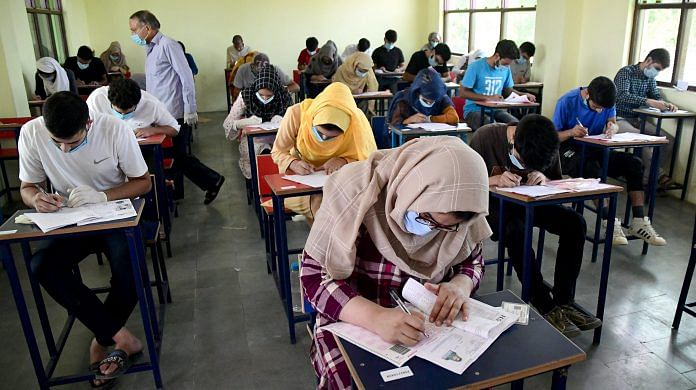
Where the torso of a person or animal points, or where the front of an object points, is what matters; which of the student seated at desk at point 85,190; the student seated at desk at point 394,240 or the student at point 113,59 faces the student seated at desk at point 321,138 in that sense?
the student

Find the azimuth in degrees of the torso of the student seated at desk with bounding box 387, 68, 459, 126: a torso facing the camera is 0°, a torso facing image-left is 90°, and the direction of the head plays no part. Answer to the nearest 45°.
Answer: approximately 0°

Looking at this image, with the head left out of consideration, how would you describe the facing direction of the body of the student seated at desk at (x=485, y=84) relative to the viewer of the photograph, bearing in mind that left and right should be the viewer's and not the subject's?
facing the viewer and to the right of the viewer

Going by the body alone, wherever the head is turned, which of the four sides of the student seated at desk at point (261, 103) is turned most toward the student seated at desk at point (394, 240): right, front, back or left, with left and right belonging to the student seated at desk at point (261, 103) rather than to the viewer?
front

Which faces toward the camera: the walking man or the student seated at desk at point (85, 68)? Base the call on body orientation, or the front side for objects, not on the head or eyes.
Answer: the student seated at desk

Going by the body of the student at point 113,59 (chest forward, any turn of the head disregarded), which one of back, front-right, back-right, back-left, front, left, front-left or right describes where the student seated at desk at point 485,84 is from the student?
front-left

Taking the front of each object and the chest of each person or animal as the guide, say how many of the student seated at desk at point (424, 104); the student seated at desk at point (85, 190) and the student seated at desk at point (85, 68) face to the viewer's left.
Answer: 0

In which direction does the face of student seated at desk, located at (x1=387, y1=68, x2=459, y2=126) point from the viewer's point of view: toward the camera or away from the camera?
toward the camera

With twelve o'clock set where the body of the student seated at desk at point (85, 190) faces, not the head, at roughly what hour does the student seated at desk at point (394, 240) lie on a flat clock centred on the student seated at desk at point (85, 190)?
the student seated at desk at point (394, 240) is roughly at 11 o'clock from the student seated at desk at point (85, 190).

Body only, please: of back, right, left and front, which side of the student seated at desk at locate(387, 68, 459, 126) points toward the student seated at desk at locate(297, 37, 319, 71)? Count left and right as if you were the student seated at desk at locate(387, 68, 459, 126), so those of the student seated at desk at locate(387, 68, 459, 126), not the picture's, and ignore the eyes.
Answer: back

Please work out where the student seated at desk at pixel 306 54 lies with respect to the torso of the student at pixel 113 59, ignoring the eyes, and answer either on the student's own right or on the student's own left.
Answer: on the student's own left

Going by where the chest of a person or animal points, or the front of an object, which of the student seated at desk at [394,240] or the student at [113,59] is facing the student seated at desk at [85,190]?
the student

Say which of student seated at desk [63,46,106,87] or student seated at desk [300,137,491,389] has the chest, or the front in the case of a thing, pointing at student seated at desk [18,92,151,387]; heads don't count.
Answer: student seated at desk [63,46,106,87]

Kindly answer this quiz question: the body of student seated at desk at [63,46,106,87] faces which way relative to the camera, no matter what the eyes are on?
toward the camera

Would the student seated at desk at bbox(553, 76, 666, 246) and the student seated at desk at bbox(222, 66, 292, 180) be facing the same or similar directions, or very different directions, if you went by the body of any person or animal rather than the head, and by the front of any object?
same or similar directions

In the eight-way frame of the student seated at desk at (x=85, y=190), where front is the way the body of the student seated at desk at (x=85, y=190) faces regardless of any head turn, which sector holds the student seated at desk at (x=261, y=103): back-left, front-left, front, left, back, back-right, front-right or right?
back-left
